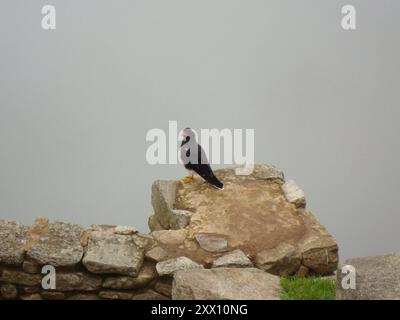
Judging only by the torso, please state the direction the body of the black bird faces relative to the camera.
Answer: to the viewer's left

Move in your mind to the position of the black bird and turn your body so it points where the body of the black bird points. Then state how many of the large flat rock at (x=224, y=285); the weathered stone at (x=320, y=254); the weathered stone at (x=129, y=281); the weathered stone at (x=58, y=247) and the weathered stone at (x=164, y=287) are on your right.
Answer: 0

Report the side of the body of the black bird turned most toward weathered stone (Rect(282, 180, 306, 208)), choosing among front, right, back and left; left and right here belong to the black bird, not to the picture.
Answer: back

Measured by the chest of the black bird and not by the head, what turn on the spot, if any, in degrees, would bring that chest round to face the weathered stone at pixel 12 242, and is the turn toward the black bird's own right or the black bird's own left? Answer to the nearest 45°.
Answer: approximately 45° to the black bird's own left

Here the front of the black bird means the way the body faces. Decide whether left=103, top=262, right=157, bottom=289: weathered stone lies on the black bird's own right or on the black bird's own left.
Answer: on the black bird's own left

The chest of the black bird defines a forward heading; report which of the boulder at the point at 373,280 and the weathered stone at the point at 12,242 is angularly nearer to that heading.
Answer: the weathered stone

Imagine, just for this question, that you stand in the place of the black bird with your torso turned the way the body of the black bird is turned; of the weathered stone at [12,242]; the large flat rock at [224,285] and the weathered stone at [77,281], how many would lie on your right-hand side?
0

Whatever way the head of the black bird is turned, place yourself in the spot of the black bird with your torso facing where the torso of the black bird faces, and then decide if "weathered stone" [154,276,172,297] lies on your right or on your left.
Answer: on your left

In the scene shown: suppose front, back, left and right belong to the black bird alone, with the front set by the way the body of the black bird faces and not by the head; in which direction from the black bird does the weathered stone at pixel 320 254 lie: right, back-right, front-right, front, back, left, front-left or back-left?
back-left

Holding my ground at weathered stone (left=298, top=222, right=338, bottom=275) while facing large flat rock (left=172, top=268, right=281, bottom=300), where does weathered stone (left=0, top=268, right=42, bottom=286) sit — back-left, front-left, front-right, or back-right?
front-right

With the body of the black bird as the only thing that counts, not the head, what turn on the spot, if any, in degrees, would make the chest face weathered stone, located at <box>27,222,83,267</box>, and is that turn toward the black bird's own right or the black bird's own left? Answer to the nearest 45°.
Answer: approximately 45° to the black bird's own left

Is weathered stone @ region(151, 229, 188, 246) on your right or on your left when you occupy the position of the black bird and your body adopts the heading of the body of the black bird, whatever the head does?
on your left

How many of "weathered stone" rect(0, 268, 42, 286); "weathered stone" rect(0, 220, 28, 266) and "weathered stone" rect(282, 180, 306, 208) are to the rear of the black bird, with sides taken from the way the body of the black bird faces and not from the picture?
1

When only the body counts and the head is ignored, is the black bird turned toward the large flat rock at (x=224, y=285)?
no

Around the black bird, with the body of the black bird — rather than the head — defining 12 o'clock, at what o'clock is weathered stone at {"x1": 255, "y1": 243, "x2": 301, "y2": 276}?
The weathered stone is roughly at 8 o'clock from the black bird.

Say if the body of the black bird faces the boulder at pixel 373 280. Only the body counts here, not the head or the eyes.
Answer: no
